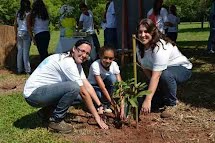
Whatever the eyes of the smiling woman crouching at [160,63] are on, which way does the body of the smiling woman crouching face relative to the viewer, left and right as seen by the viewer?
facing the viewer and to the left of the viewer

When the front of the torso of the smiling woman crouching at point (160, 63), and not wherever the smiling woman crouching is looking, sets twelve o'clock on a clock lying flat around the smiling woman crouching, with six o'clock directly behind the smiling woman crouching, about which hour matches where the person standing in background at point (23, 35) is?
The person standing in background is roughly at 3 o'clock from the smiling woman crouching.

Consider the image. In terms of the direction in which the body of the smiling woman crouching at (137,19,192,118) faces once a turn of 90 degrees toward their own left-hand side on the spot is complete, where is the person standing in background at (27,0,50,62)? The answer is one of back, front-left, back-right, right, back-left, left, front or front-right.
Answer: back

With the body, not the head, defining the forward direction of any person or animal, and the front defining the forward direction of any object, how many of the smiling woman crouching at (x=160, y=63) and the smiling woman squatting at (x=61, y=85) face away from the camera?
0

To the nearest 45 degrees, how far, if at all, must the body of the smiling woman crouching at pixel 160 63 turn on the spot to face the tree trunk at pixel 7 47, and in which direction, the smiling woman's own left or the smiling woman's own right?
approximately 90° to the smiling woman's own right

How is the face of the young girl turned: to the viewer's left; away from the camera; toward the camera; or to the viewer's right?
toward the camera
